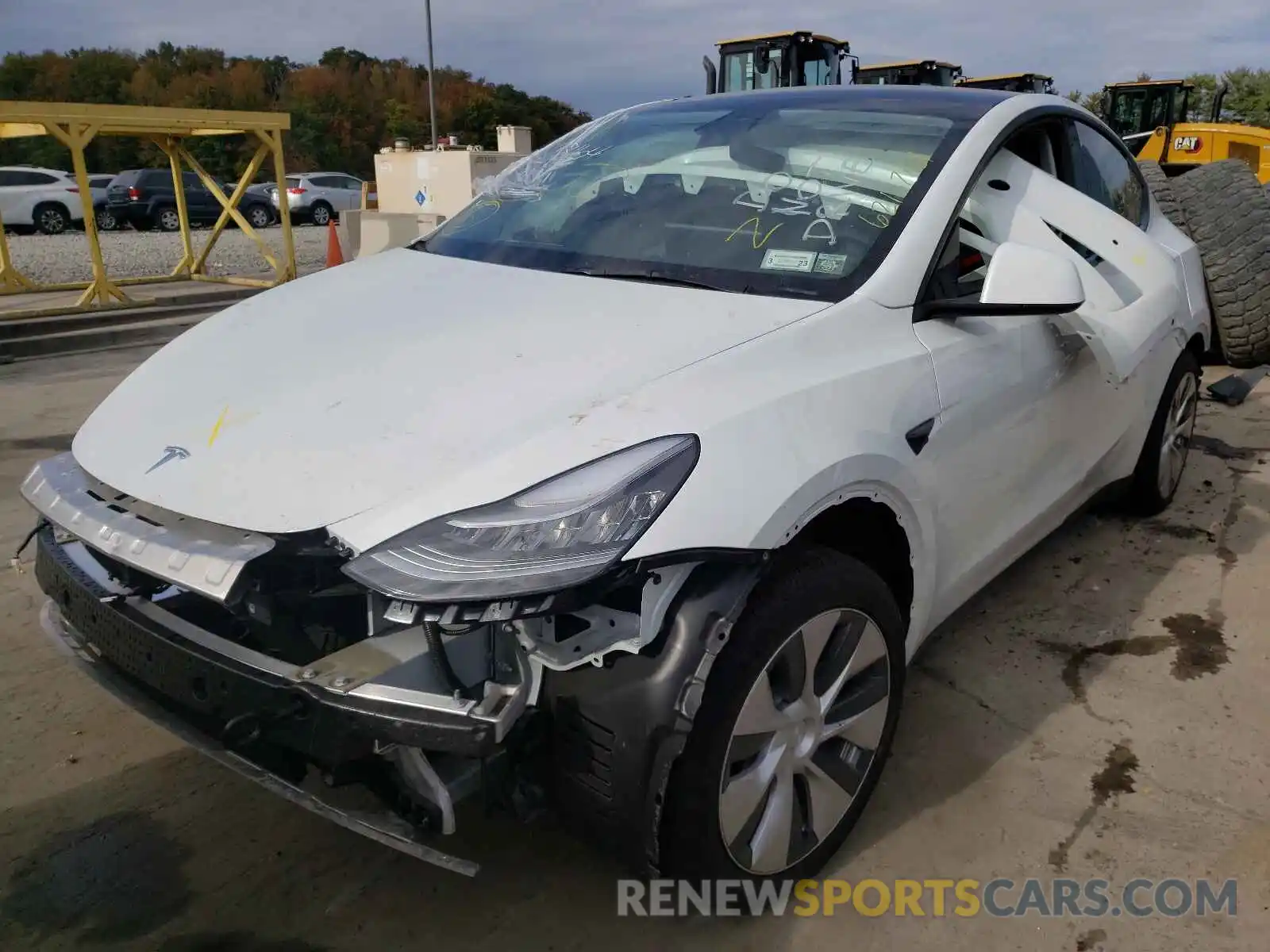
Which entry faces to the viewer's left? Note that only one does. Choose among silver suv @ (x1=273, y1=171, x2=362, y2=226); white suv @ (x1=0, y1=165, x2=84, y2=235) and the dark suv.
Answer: white suv @ (x1=0, y1=165, x2=84, y2=235)

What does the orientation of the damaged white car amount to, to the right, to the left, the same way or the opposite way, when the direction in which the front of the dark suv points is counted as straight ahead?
the opposite way

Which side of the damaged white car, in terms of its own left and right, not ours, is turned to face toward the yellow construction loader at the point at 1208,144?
back

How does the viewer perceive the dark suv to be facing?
facing away from the viewer and to the right of the viewer

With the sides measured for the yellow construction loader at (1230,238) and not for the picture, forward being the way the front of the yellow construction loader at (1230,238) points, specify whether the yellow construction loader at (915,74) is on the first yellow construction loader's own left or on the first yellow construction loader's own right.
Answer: on the first yellow construction loader's own right

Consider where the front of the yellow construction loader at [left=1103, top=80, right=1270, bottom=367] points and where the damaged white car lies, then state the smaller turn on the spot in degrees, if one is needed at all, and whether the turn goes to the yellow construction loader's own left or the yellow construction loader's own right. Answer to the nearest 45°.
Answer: approximately 45° to the yellow construction loader's own left

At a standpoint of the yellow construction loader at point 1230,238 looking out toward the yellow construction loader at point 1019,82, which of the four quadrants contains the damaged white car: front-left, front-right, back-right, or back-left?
back-left

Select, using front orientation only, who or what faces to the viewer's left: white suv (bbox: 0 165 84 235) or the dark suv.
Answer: the white suv

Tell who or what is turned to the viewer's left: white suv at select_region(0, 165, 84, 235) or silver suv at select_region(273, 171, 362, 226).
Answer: white suv at select_region(0, 165, 84, 235)
